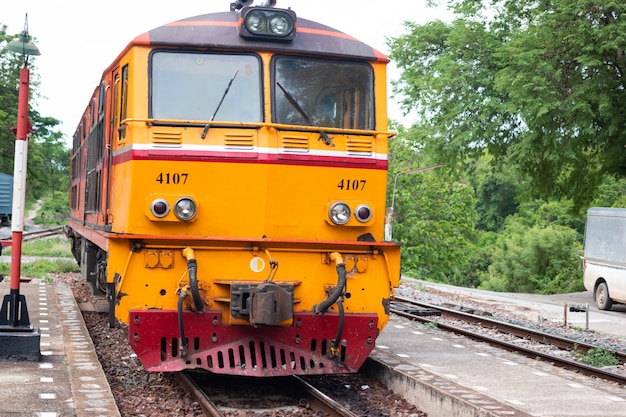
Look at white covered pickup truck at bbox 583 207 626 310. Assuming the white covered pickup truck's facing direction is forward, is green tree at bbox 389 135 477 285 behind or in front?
behind

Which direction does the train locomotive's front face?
toward the camera

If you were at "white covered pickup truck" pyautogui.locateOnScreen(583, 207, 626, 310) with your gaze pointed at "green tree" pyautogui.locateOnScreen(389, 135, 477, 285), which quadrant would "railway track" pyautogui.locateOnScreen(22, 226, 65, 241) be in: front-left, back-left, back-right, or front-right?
front-left

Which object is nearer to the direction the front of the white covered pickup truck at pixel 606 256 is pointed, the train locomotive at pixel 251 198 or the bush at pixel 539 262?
the train locomotive

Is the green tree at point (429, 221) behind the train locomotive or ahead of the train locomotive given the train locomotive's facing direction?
behind

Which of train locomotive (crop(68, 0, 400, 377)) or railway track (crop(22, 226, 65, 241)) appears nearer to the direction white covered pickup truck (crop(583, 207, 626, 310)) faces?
the train locomotive

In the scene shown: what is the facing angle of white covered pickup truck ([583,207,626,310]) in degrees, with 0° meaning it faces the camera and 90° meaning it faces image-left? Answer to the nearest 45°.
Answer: approximately 315°

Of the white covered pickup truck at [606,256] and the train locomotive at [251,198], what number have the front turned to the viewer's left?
0

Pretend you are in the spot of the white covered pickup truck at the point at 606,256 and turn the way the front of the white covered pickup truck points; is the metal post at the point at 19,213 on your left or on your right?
on your right
